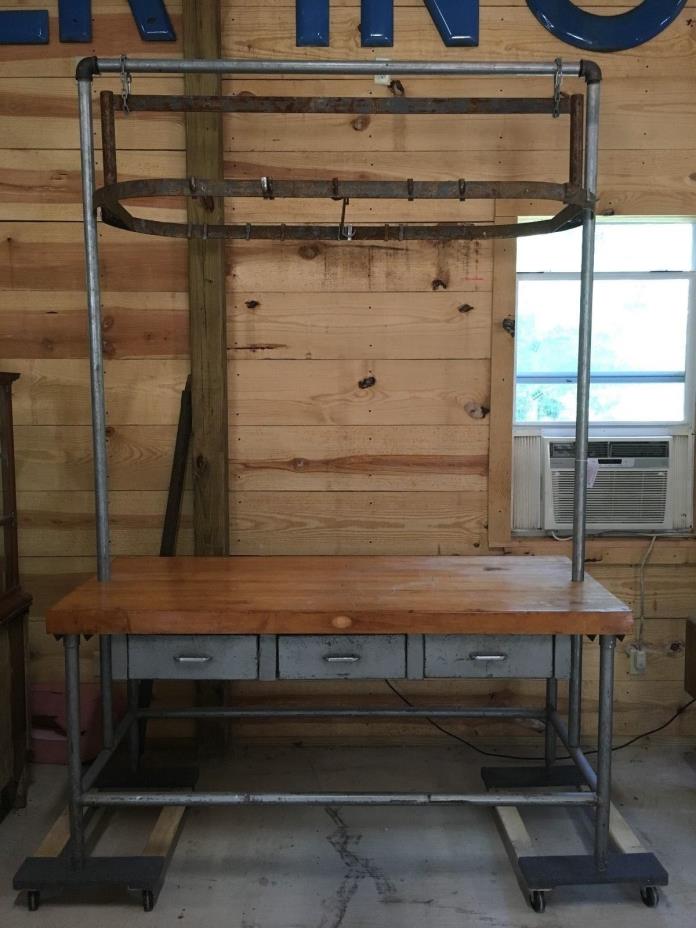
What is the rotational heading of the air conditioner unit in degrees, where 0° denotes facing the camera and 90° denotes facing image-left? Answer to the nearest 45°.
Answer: approximately 0°

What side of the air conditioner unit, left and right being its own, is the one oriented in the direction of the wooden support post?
right

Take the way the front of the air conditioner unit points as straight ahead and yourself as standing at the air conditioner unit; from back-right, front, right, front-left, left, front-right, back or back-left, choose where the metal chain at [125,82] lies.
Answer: front-right

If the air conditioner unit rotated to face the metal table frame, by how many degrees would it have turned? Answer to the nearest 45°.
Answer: approximately 45° to its right

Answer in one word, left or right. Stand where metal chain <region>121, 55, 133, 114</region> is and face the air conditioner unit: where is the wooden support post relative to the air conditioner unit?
left

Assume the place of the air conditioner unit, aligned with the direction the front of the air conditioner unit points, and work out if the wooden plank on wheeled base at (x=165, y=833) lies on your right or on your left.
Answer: on your right

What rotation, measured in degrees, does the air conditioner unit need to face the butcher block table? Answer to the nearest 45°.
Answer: approximately 45° to its right

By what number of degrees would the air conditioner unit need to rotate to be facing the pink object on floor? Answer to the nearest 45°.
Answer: approximately 45° to its right
